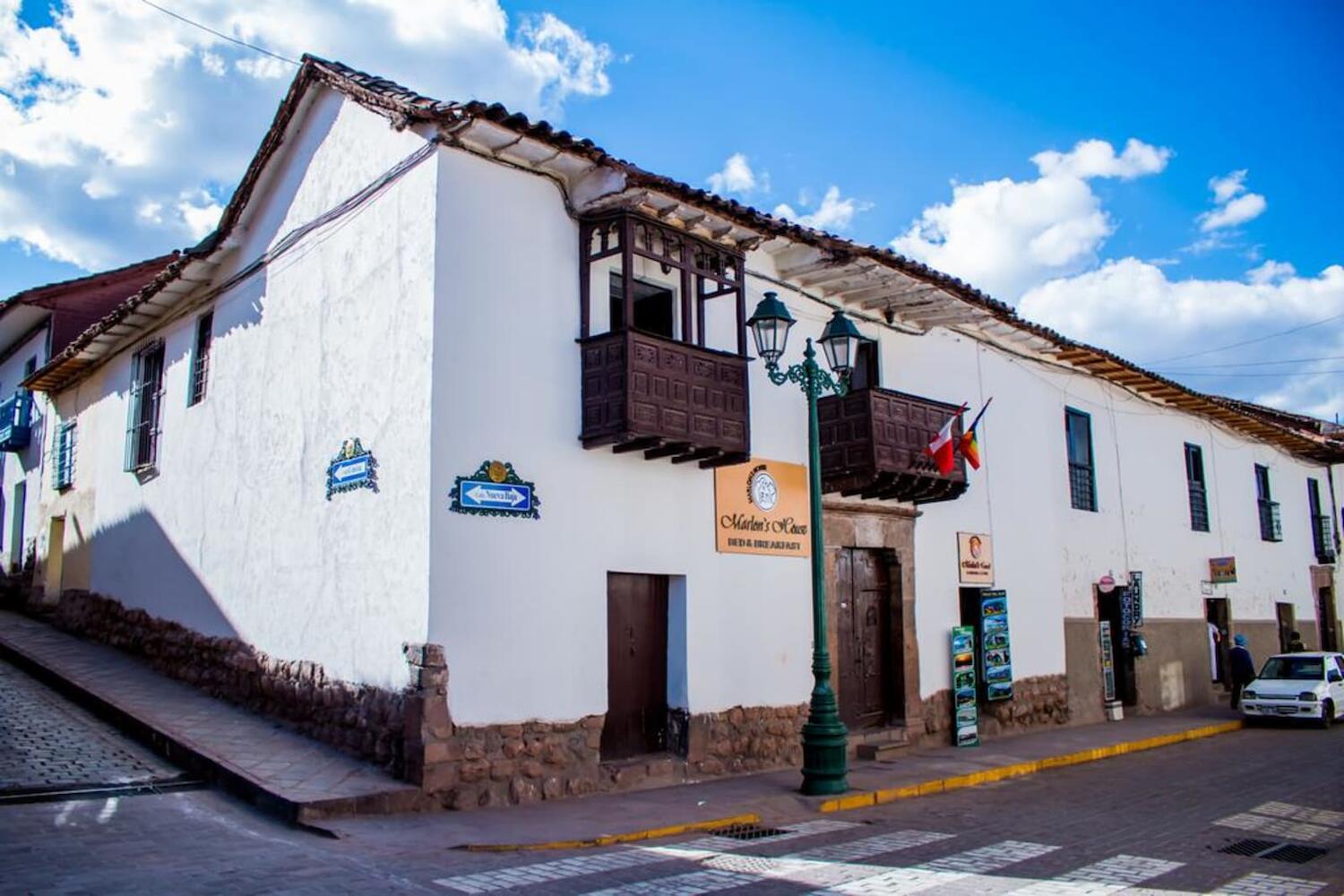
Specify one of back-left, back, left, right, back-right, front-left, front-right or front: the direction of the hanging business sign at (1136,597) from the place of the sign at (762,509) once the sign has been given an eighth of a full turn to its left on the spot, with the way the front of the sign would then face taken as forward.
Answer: left

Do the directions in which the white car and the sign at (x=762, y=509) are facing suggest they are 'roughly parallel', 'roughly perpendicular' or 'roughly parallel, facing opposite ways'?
roughly perpendicular

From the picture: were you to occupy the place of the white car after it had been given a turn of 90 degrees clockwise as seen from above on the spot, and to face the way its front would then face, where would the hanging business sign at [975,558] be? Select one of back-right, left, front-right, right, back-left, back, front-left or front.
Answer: left

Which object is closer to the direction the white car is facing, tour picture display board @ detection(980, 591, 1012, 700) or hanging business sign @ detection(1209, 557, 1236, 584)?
the tour picture display board

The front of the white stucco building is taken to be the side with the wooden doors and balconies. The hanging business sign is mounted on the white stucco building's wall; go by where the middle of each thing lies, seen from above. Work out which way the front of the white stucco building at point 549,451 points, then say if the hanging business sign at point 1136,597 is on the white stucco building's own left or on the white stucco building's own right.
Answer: on the white stucco building's own left

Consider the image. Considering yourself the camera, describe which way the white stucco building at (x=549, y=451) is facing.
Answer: facing the viewer and to the right of the viewer

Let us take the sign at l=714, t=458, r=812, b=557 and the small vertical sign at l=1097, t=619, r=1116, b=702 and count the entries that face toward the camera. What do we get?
2

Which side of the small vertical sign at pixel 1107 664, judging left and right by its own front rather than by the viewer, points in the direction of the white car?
left

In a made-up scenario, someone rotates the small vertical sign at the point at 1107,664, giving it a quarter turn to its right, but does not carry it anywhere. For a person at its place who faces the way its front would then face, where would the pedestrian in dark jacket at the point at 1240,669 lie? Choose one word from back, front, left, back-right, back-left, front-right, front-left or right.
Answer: back-right

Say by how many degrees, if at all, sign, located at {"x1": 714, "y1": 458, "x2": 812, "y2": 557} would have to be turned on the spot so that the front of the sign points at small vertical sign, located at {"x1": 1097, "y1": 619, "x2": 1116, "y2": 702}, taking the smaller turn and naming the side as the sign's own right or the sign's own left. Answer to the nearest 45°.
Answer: approximately 135° to the sign's own left

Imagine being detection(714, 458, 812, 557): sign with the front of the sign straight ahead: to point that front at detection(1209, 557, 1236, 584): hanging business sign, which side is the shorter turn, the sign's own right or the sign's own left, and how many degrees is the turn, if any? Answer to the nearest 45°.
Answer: approximately 135° to the sign's own left

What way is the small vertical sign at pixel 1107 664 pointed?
toward the camera

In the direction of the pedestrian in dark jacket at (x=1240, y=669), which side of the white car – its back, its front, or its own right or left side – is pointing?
right

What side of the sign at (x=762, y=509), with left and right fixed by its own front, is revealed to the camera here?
front

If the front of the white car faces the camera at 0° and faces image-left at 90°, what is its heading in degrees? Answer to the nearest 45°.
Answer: approximately 45°

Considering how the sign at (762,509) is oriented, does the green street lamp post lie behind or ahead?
ahead
